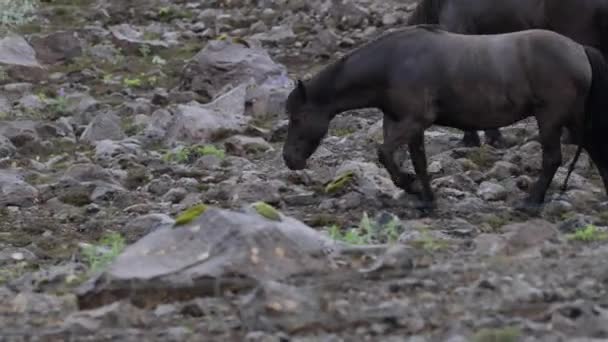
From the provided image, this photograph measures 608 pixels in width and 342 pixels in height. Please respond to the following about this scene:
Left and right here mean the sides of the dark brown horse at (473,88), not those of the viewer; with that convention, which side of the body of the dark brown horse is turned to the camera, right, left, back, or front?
left

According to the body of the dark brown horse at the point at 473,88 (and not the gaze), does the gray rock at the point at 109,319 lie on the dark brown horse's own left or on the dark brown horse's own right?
on the dark brown horse's own left

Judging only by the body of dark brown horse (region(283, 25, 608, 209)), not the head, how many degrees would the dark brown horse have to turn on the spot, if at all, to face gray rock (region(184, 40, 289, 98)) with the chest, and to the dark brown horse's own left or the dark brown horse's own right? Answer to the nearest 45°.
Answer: approximately 45° to the dark brown horse's own right

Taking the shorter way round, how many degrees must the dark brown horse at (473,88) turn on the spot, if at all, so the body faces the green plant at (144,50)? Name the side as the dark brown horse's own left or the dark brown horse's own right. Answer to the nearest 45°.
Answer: approximately 45° to the dark brown horse's own right
